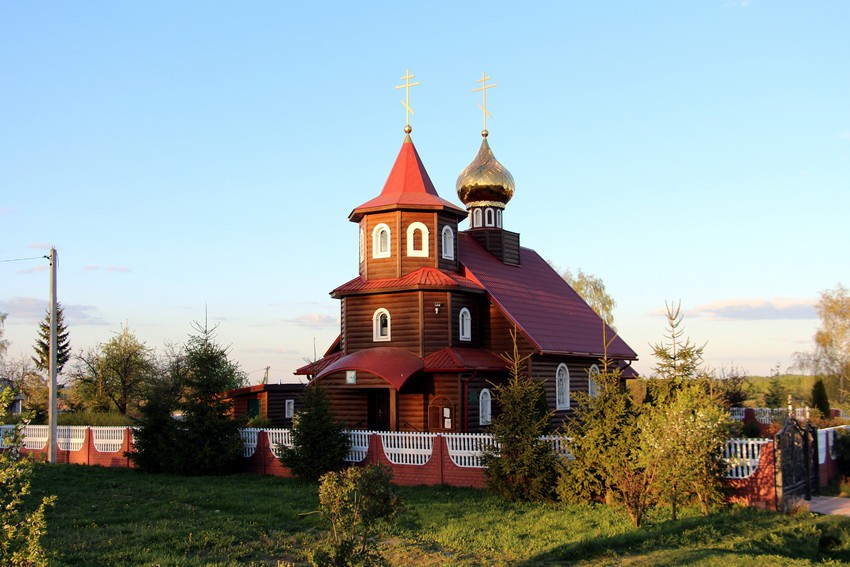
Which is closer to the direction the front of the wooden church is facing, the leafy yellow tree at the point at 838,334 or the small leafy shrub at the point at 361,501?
the small leafy shrub

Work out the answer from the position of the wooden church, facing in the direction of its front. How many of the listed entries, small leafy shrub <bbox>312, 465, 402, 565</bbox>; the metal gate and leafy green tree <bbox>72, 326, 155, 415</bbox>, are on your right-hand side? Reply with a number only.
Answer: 1

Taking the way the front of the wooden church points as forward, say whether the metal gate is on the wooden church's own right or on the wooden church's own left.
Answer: on the wooden church's own left

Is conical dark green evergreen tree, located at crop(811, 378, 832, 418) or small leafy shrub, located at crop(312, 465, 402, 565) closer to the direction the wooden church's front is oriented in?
the small leafy shrub

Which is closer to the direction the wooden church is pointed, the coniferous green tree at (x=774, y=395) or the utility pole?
the utility pole

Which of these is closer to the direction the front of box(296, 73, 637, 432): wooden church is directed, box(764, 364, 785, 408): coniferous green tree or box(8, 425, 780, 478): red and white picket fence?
the red and white picket fence

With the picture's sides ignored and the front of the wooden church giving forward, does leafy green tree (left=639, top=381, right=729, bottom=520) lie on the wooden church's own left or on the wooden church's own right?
on the wooden church's own left

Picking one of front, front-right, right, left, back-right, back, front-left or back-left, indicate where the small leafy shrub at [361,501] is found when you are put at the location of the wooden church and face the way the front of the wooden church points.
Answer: front-left

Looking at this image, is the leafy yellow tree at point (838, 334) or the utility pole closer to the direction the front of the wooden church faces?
the utility pole

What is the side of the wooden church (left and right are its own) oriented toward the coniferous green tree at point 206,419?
front

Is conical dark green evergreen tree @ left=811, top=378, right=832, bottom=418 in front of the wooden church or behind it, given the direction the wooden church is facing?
behind

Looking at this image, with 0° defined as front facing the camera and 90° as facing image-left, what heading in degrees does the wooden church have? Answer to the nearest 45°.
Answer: approximately 45°
